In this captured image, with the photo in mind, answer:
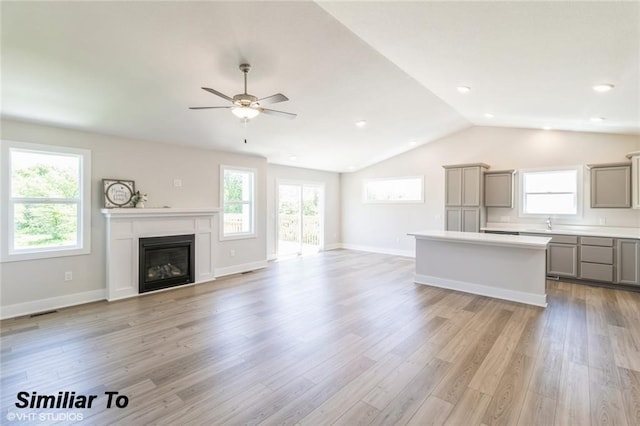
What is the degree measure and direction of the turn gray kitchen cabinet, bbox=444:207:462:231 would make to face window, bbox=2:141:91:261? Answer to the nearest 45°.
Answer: approximately 45° to its right

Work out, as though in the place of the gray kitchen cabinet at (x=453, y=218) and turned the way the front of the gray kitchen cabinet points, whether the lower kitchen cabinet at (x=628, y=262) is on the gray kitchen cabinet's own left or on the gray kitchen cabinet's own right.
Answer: on the gray kitchen cabinet's own left

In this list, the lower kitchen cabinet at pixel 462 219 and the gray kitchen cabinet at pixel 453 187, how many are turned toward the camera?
2

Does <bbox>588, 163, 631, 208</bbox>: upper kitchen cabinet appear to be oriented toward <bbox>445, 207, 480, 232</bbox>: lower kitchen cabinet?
no

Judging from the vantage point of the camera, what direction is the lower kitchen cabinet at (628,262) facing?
facing the viewer

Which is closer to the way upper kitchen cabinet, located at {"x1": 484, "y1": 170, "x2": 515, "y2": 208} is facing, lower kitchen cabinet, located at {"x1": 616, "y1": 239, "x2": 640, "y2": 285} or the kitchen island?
the kitchen island

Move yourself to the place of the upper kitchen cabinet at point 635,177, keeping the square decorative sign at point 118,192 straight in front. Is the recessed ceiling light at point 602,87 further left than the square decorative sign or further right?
left

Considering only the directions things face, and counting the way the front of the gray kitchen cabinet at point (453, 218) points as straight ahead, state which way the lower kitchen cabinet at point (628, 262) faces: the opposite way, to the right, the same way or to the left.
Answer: the same way

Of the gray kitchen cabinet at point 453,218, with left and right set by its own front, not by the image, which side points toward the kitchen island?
front

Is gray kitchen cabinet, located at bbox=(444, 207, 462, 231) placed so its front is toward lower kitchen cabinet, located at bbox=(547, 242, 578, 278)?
no

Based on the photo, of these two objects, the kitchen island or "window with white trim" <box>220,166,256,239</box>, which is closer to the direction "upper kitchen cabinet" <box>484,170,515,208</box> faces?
the kitchen island

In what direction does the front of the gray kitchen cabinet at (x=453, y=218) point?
toward the camera

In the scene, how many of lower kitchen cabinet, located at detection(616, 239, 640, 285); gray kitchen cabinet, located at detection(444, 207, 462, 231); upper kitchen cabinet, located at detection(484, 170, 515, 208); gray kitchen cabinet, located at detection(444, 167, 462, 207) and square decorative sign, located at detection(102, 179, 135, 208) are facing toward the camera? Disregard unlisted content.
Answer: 5

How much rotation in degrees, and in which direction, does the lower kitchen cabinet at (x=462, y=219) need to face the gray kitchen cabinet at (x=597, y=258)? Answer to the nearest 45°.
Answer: approximately 90° to its left

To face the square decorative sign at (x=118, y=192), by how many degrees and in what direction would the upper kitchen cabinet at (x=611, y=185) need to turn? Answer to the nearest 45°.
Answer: approximately 45° to its right

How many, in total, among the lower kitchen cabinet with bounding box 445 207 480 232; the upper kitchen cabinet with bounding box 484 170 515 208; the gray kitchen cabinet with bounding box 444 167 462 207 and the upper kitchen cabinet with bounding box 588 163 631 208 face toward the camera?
4

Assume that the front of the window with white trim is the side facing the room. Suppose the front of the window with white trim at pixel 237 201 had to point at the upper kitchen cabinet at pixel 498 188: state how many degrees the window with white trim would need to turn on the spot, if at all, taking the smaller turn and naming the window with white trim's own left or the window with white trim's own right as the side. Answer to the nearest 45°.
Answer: approximately 45° to the window with white trim's own left
